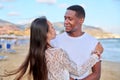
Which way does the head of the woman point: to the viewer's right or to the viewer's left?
to the viewer's right

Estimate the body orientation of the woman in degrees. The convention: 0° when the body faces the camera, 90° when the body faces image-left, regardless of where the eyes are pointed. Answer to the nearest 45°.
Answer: approximately 225°

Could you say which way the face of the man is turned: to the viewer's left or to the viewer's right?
to the viewer's left
